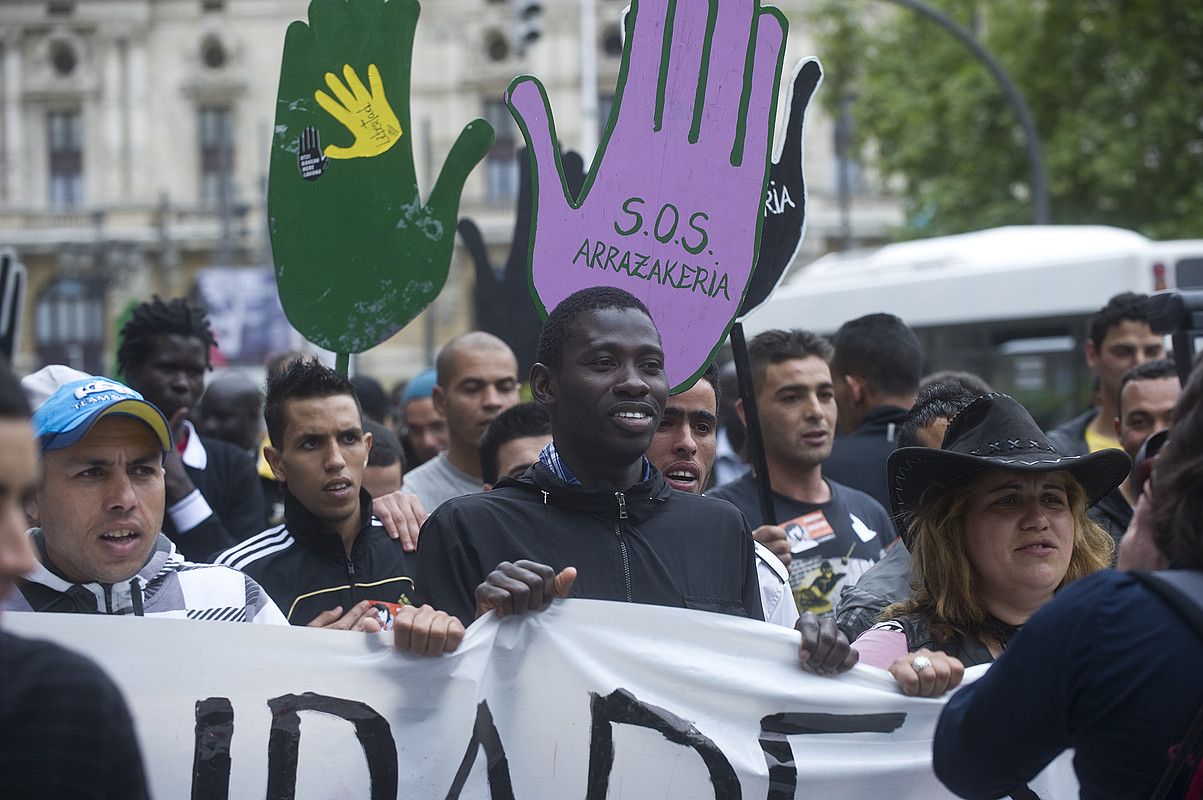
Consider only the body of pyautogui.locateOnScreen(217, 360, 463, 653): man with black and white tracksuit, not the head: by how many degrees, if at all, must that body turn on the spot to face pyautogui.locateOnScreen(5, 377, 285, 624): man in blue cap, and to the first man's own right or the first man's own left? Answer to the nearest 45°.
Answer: approximately 45° to the first man's own right

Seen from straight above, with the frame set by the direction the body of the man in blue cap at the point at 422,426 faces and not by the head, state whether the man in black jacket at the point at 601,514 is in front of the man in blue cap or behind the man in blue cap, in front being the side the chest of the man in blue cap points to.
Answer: in front

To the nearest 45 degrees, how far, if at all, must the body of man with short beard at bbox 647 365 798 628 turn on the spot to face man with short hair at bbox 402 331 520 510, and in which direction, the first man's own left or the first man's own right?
approximately 135° to the first man's own right

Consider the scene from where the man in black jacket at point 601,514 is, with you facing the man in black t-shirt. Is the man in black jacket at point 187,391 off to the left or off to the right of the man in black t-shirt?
left

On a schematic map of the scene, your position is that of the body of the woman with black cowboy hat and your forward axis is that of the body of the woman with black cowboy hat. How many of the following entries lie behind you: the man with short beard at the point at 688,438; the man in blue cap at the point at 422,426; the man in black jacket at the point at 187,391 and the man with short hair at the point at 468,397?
4

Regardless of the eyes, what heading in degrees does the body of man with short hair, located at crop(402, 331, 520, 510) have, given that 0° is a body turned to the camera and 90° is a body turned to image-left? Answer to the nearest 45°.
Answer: approximately 315°

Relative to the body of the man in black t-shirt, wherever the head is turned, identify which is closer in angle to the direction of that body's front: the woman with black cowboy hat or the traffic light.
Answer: the woman with black cowboy hat

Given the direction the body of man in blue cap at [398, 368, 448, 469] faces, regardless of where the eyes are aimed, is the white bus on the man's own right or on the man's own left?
on the man's own left
